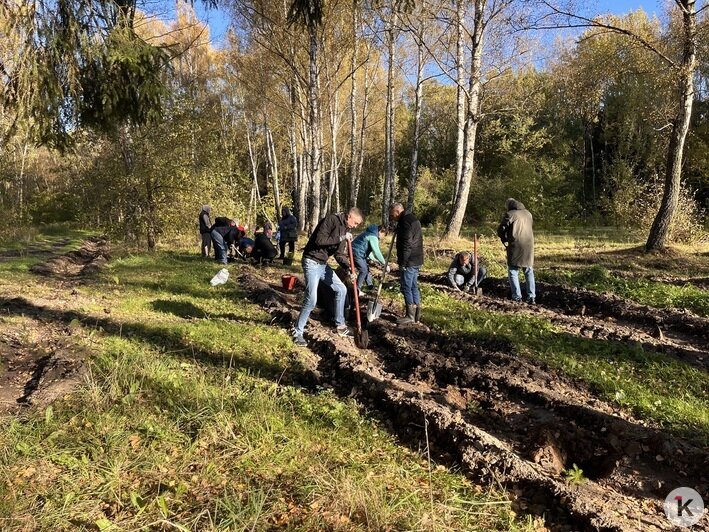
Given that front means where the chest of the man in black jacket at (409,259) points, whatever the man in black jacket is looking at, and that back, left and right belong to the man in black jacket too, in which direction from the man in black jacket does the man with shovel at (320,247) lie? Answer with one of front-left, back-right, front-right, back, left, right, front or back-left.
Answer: front-left

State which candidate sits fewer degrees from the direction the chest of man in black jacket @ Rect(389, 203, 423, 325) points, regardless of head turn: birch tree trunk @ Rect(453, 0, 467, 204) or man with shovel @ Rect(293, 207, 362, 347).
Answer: the man with shovel

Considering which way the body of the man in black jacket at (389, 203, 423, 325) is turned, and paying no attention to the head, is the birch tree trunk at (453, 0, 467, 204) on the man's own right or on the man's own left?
on the man's own right

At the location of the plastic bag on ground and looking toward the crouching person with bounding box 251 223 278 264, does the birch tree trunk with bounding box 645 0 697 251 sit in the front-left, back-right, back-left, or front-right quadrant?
front-right

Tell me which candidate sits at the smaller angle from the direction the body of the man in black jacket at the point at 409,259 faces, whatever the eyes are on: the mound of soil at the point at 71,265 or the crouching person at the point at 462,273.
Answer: the mound of soil

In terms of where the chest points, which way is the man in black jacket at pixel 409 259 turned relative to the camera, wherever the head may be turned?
to the viewer's left

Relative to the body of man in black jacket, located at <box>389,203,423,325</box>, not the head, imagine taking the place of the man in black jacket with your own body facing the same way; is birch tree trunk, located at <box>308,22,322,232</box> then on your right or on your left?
on your right

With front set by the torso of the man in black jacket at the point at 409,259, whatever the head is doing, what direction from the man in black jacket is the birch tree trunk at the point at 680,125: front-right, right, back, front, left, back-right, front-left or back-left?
back-right

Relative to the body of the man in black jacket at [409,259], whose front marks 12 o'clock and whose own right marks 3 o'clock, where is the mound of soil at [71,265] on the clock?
The mound of soil is roughly at 1 o'clock from the man in black jacket.

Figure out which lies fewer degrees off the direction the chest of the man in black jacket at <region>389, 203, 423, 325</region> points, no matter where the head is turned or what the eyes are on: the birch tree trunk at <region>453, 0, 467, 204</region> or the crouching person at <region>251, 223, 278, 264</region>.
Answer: the crouching person

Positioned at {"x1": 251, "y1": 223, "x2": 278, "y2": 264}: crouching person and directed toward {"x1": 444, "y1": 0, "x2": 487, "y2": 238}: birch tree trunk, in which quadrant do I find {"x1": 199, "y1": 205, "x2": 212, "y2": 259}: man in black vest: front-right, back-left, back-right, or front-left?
back-left

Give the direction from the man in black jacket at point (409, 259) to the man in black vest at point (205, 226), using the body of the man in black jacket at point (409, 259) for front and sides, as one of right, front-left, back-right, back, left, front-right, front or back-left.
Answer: front-right
